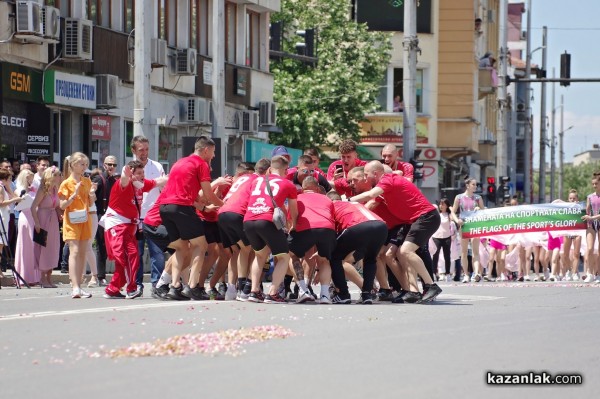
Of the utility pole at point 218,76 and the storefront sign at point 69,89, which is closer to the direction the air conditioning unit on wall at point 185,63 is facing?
the utility pole

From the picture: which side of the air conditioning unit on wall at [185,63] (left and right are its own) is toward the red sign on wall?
right

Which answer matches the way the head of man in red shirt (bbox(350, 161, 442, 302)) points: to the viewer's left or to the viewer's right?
to the viewer's left

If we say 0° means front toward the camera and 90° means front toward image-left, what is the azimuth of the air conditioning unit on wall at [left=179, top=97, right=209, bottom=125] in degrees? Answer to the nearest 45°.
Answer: approximately 315°

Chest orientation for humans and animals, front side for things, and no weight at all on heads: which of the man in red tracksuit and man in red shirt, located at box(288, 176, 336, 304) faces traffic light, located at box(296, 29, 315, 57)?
the man in red shirt

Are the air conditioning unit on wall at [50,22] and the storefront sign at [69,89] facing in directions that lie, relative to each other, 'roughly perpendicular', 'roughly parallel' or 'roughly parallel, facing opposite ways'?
roughly parallel

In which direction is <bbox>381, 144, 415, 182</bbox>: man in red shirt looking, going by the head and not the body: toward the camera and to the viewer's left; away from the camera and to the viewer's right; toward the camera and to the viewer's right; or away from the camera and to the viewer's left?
toward the camera and to the viewer's left

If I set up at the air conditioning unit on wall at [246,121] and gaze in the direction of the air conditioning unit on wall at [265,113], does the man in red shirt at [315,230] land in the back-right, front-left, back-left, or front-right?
back-right

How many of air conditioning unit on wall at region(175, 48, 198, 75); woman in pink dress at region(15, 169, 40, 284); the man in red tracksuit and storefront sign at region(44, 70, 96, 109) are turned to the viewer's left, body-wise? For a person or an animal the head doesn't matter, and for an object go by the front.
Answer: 0

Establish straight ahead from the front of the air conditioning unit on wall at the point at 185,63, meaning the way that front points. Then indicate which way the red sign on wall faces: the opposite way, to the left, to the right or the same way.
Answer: the same way

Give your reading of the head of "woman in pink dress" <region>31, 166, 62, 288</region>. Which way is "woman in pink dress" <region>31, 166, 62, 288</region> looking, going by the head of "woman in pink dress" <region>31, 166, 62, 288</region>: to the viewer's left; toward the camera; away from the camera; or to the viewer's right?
to the viewer's right

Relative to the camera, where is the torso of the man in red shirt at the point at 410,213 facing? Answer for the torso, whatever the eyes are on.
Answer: to the viewer's left

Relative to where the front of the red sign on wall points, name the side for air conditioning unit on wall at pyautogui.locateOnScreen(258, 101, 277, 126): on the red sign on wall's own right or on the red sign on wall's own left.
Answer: on the red sign on wall's own left

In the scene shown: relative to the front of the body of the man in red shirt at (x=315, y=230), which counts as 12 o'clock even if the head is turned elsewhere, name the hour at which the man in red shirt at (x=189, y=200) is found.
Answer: the man in red shirt at (x=189, y=200) is roughly at 9 o'clock from the man in red shirt at (x=315, y=230).

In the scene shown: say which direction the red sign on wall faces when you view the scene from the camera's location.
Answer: facing the viewer and to the right of the viewer

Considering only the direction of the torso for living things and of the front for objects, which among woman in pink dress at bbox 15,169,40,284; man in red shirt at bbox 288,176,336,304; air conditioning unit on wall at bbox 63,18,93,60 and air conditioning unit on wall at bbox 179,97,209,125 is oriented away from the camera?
the man in red shirt

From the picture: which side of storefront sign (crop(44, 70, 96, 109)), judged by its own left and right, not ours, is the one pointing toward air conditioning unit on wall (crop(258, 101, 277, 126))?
left

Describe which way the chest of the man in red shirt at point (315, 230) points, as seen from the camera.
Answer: away from the camera
